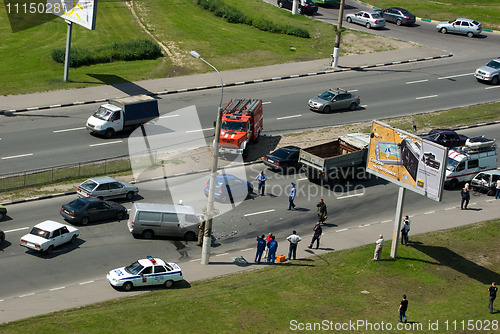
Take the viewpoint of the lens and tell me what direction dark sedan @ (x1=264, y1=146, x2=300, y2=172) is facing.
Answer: facing away from the viewer and to the right of the viewer

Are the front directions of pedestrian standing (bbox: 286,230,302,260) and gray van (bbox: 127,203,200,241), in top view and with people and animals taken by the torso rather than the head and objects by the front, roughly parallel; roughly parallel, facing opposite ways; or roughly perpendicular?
roughly perpendicular

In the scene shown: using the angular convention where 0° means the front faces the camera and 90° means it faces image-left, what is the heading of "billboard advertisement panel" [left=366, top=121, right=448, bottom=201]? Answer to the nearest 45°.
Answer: approximately 45°

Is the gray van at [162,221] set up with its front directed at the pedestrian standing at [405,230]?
yes

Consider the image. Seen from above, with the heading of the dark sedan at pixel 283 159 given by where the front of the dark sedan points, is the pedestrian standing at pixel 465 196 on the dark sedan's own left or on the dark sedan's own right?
on the dark sedan's own right

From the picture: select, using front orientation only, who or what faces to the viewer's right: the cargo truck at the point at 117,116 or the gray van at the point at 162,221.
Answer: the gray van

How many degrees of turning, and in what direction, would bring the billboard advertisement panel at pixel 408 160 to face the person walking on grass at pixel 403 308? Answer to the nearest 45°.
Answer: approximately 45° to its left

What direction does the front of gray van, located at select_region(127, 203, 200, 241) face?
to the viewer's right

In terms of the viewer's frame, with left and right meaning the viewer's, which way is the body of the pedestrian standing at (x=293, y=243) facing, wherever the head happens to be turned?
facing away from the viewer

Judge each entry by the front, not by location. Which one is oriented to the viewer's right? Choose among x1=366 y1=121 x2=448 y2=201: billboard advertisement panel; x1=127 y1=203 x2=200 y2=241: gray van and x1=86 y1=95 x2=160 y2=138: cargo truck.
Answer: the gray van
